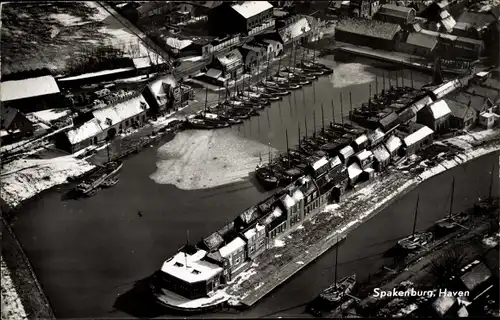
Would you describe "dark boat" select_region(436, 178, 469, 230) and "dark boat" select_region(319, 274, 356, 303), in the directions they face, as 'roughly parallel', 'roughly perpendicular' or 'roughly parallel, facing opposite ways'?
roughly parallel

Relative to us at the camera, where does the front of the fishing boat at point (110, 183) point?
facing away from the viewer and to the right of the viewer

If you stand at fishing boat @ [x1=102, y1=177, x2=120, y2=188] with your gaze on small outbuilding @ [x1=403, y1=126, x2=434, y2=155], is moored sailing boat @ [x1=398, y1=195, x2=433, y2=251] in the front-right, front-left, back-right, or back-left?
front-right

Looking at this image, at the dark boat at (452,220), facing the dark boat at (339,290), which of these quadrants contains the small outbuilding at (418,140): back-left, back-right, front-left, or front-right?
back-right

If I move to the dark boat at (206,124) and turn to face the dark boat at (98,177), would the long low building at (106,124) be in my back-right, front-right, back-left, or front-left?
front-right
